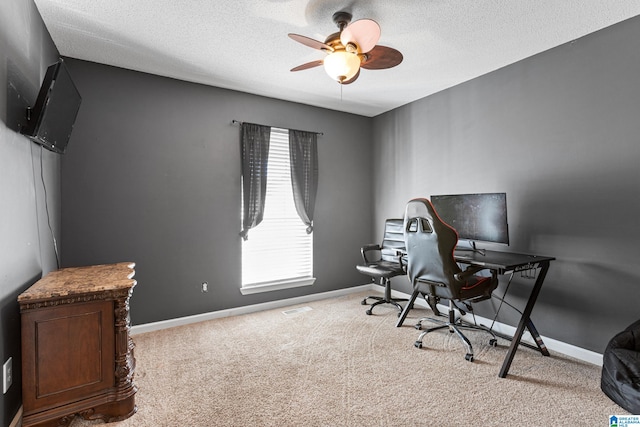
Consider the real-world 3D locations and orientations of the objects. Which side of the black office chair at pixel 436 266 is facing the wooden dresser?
back

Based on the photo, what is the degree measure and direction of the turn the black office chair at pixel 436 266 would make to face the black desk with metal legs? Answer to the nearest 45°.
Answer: approximately 45° to its right

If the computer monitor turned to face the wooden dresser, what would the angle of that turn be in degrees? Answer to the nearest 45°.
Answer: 0° — it already faces it

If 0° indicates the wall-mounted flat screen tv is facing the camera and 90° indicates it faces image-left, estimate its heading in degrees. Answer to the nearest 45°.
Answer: approximately 315°

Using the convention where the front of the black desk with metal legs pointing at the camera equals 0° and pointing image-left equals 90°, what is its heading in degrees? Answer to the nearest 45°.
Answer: approximately 45°

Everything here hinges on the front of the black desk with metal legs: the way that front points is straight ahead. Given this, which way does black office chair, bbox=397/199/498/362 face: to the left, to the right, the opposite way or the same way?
the opposite way

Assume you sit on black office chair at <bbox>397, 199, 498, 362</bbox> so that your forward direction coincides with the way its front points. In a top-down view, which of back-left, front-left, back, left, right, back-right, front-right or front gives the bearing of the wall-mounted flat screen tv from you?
back

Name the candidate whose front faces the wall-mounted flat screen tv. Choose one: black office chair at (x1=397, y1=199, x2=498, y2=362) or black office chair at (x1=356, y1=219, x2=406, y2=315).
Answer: black office chair at (x1=356, y1=219, x2=406, y2=315)

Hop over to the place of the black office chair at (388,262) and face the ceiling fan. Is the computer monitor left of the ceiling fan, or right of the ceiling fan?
left
